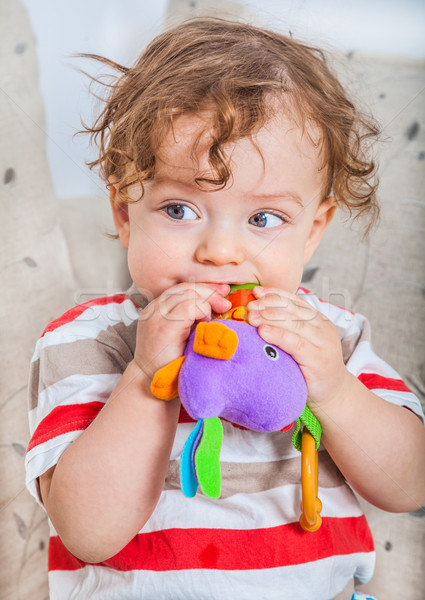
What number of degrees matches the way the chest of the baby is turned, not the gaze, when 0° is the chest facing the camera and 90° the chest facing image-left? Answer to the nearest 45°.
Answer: approximately 0°
